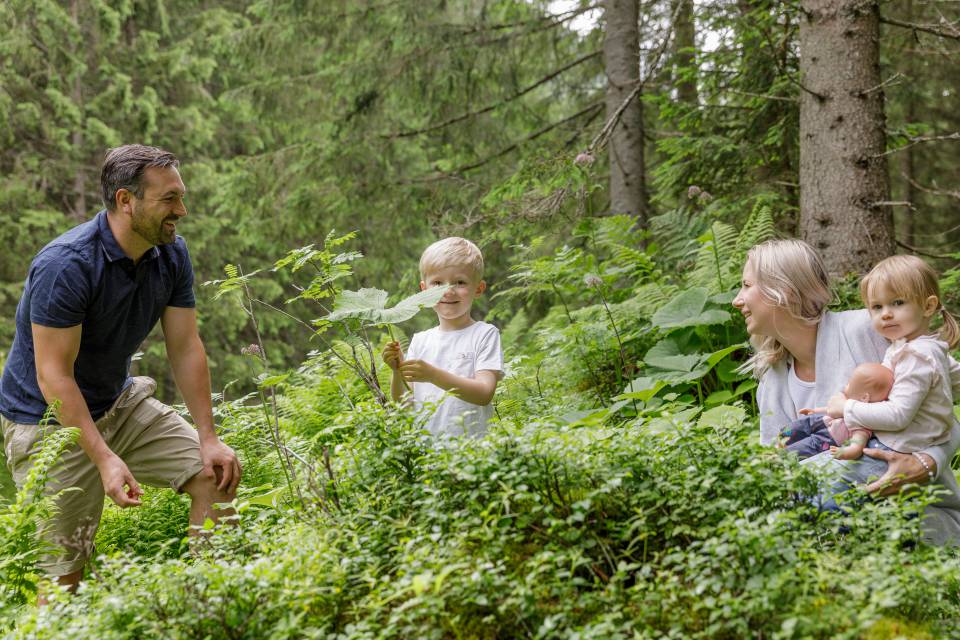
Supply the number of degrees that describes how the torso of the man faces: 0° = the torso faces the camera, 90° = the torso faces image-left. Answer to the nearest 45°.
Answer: approximately 315°

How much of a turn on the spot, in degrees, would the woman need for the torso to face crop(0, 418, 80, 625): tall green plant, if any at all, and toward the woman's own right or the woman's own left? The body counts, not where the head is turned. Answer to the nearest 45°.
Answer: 0° — they already face it

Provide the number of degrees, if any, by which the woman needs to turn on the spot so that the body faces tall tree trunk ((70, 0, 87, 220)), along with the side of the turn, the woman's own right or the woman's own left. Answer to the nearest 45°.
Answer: approximately 90° to the woman's own right

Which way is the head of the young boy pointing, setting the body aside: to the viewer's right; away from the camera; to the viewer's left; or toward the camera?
toward the camera

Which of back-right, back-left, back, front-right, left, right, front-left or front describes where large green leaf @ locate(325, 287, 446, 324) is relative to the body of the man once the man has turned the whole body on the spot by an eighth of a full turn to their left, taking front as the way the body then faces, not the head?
front-right

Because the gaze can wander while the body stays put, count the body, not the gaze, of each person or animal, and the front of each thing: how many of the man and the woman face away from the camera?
0

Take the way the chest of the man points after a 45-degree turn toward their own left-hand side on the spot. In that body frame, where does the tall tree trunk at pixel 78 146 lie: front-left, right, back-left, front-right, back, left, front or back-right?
left

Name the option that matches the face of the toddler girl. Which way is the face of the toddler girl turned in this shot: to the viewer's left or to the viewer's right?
to the viewer's left

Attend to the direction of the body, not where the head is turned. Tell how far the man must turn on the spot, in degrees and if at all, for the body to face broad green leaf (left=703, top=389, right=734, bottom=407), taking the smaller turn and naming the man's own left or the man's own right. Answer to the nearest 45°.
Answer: approximately 45° to the man's own left

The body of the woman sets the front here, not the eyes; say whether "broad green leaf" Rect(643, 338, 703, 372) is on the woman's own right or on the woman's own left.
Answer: on the woman's own right

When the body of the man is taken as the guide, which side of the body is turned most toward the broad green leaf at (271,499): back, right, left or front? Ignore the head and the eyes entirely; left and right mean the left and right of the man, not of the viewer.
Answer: front

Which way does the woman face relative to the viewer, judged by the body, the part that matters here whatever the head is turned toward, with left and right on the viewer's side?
facing the viewer and to the left of the viewer

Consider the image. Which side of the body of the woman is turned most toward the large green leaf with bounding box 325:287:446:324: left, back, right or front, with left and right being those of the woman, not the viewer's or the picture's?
front

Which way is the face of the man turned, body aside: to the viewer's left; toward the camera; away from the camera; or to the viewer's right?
to the viewer's right

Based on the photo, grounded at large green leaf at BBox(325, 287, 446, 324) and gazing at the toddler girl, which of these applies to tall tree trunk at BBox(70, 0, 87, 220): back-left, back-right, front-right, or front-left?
back-left

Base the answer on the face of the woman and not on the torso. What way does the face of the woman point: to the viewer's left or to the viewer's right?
to the viewer's left
